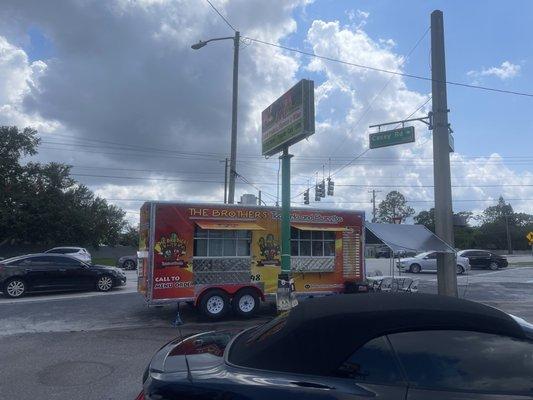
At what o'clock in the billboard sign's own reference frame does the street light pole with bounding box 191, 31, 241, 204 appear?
The street light pole is roughly at 4 o'clock from the billboard sign.

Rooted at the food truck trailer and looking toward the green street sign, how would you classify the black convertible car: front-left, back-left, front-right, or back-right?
back-right

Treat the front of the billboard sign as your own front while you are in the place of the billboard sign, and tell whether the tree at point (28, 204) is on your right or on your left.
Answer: on your right

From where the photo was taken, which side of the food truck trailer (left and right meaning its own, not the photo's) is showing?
right

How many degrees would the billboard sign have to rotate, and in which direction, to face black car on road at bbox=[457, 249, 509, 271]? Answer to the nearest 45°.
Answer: approximately 180°

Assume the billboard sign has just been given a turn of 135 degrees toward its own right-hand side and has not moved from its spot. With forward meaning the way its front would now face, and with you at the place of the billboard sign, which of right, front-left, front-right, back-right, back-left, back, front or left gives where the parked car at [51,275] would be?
front-left

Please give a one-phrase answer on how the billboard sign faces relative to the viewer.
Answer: facing the viewer and to the left of the viewer

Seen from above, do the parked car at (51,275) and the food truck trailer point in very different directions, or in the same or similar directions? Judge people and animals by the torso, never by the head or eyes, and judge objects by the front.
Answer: same or similar directions
